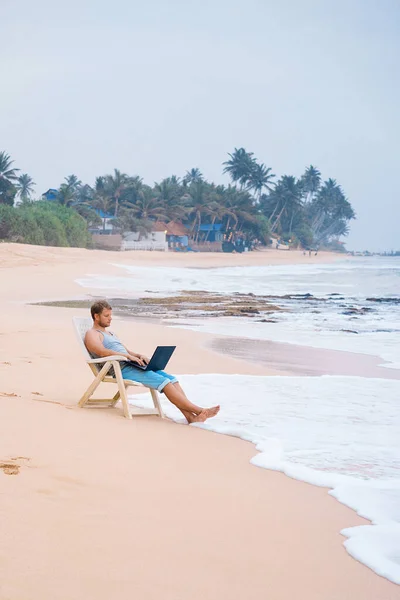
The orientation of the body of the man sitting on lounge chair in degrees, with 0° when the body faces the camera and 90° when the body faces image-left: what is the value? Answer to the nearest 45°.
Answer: approximately 270°
